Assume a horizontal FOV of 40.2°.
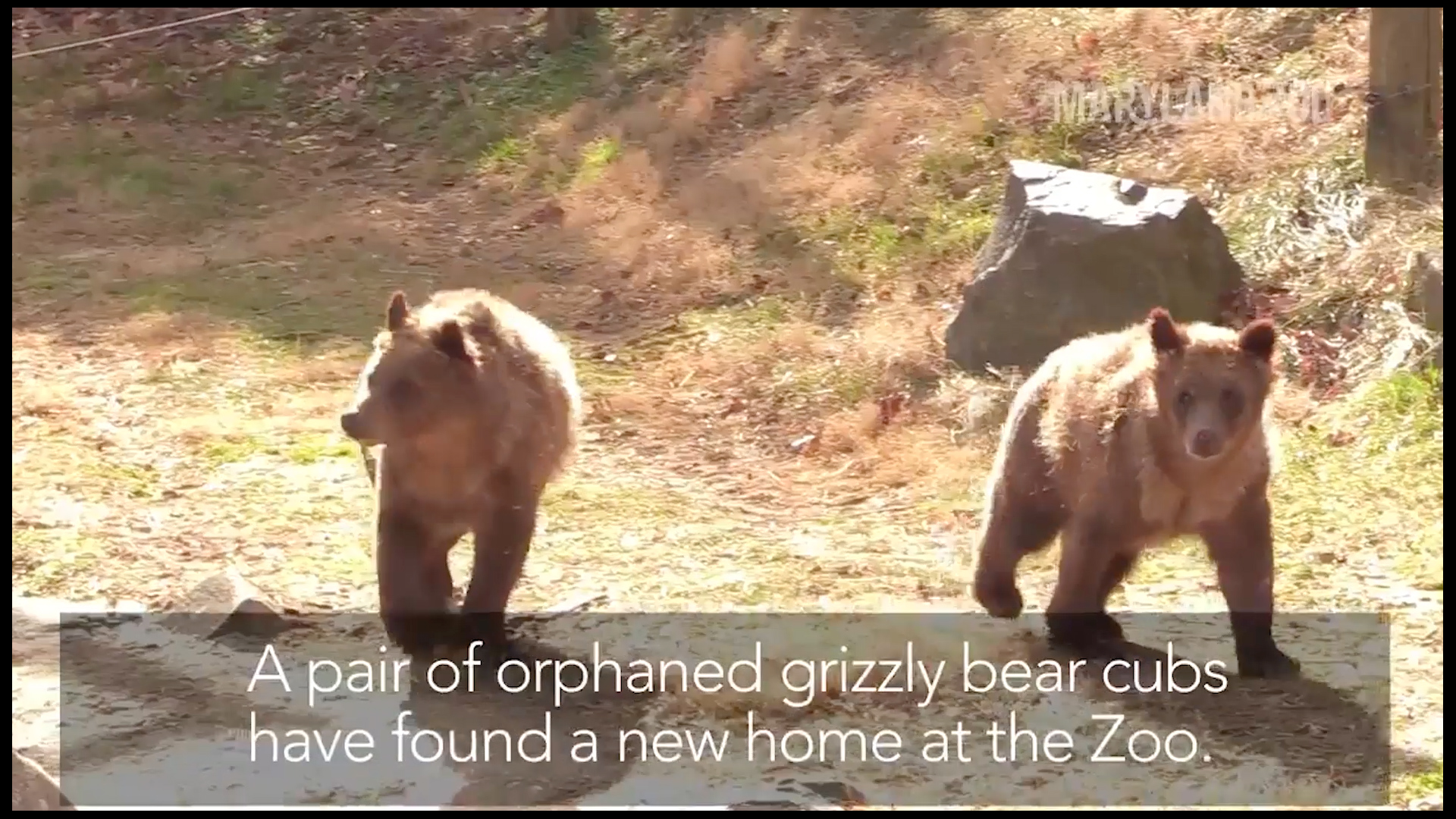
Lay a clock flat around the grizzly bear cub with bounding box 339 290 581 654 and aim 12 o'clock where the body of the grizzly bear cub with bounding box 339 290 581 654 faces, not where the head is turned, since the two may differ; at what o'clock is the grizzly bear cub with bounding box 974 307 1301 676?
the grizzly bear cub with bounding box 974 307 1301 676 is roughly at 8 o'clock from the grizzly bear cub with bounding box 339 290 581 654.

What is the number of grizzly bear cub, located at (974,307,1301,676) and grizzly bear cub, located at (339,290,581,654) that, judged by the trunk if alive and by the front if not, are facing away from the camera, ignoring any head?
0

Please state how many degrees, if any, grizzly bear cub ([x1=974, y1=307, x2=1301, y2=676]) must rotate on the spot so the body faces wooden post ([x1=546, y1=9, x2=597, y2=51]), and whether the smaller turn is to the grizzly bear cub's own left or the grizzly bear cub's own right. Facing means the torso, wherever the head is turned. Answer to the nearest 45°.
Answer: approximately 180°

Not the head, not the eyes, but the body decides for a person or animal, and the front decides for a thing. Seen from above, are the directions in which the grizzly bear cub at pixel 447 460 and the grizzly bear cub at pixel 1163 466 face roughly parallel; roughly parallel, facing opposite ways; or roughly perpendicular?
roughly perpendicular

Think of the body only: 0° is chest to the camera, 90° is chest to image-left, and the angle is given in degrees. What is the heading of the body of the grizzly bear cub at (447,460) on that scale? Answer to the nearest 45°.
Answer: approximately 45°

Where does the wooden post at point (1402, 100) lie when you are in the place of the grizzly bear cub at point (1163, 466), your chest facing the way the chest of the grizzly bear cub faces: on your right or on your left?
on your left

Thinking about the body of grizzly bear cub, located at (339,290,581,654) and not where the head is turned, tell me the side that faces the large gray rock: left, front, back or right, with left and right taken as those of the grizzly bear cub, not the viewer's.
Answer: back

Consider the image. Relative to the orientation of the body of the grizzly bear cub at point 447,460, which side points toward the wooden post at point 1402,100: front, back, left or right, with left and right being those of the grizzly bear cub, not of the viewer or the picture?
back

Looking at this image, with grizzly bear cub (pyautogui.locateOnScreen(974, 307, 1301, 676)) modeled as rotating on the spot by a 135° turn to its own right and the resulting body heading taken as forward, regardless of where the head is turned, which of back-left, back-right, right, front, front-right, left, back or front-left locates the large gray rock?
right

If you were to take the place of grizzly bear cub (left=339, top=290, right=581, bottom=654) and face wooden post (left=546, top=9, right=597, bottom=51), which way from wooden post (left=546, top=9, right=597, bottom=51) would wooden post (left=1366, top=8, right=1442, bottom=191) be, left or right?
right

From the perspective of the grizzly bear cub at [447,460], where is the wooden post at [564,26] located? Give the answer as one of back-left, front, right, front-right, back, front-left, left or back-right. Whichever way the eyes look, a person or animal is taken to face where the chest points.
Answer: back-right
